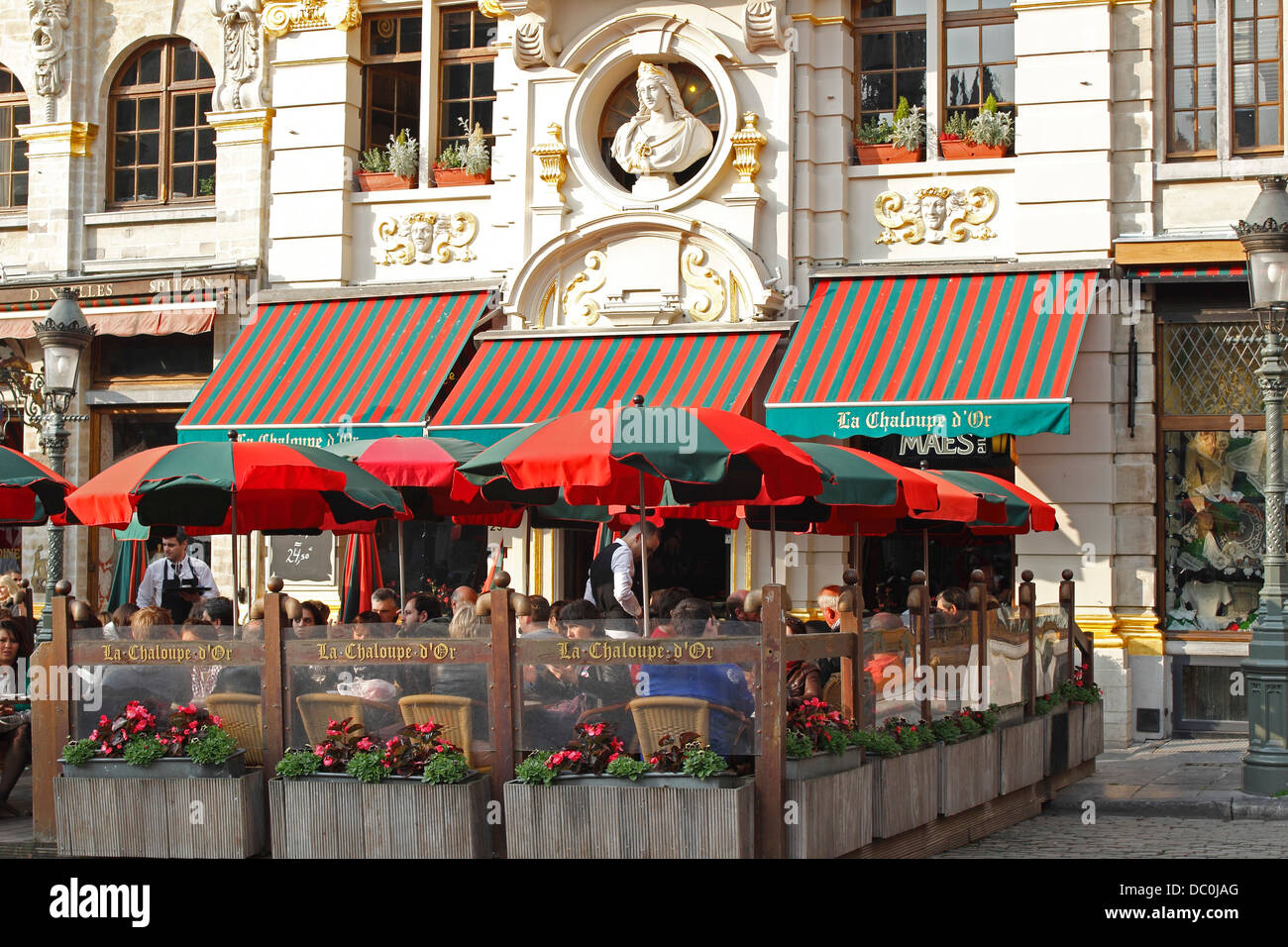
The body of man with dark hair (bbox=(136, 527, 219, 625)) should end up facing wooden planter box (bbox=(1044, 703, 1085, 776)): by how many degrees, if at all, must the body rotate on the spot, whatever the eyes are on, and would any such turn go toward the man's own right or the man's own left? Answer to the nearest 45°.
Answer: approximately 45° to the man's own left

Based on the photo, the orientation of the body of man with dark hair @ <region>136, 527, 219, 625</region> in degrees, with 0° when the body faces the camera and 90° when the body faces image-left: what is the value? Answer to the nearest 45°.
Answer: approximately 0°

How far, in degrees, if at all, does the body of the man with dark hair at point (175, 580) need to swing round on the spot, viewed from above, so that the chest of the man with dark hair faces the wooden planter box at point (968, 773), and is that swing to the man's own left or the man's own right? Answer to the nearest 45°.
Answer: approximately 45° to the man's own left

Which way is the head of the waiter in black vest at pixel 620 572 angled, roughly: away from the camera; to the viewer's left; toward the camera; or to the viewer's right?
to the viewer's right

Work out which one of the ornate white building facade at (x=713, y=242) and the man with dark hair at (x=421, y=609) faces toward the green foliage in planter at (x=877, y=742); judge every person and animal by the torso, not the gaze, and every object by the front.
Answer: the ornate white building facade

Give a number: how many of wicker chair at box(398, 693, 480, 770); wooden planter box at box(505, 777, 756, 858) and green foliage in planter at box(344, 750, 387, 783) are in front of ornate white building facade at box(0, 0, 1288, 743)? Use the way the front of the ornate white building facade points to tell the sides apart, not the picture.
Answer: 3

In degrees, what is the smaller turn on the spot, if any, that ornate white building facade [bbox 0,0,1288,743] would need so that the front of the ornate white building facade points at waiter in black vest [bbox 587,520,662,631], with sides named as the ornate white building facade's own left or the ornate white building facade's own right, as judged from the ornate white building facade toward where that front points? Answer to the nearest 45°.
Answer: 0° — it already faces them
